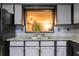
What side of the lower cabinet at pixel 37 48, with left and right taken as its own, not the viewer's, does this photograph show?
front

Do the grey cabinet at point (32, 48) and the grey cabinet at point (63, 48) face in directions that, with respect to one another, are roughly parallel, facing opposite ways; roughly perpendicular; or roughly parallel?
roughly parallel

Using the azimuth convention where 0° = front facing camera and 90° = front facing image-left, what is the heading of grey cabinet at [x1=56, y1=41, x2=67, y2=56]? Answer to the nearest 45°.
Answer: approximately 0°

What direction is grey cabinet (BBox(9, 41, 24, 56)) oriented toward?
toward the camera

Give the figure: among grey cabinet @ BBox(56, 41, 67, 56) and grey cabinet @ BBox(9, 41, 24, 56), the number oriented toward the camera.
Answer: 2

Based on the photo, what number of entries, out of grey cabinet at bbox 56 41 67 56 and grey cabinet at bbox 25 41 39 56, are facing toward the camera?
2

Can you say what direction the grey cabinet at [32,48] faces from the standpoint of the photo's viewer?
facing the viewer

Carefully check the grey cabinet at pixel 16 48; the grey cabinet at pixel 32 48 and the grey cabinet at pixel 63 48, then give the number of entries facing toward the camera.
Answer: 3
